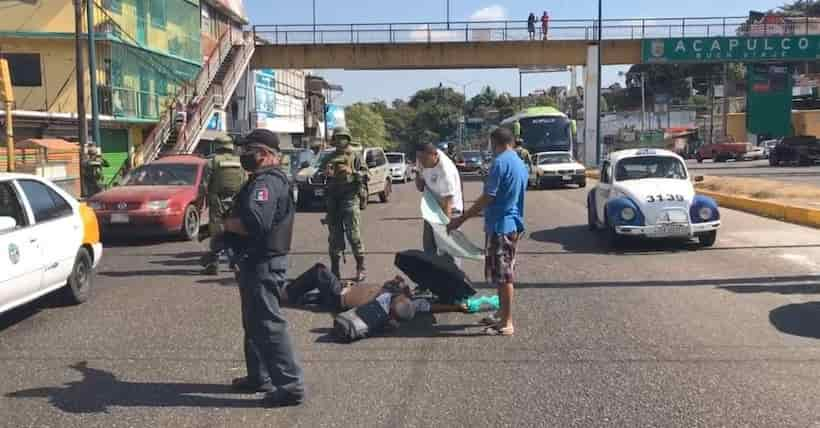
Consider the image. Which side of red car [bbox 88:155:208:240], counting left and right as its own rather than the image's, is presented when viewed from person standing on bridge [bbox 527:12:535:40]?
back

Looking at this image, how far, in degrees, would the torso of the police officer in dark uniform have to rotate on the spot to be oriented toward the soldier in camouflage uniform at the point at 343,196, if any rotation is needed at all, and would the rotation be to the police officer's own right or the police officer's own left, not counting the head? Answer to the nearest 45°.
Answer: approximately 90° to the police officer's own right

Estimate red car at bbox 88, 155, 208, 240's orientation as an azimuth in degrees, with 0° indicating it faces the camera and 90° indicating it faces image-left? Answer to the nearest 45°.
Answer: approximately 45°

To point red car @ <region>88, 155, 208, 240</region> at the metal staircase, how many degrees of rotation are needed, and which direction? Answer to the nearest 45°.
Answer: approximately 135° to its right

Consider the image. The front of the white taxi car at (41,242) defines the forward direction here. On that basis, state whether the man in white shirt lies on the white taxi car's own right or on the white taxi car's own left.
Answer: on the white taxi car's own left

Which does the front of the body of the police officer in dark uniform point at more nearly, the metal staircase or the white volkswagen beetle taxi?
the metal staircase

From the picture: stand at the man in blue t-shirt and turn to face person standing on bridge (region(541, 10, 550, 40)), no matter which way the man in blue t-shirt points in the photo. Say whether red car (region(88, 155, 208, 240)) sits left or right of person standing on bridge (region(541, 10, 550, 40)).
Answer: left

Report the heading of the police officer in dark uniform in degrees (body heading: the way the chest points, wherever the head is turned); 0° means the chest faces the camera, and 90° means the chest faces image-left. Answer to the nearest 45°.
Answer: approximately 90°
